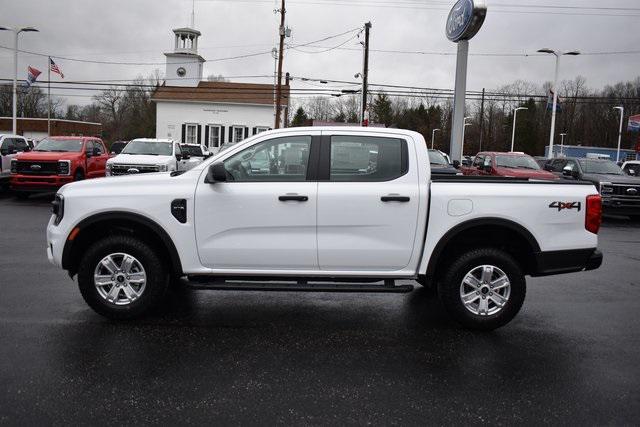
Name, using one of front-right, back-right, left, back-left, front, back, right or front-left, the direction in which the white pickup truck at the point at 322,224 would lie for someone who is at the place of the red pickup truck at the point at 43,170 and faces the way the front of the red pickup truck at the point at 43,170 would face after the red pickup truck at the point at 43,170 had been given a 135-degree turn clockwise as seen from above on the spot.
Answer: back

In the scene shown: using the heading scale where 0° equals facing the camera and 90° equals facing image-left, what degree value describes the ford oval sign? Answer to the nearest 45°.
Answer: approximately 45°

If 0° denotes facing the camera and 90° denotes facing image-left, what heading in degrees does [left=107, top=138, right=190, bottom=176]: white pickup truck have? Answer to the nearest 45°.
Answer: approximately 45°

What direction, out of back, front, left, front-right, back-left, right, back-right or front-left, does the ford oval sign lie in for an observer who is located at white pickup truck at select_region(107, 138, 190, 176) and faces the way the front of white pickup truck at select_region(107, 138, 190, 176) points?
back-left

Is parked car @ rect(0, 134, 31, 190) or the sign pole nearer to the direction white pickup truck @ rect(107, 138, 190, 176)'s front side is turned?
the parked car

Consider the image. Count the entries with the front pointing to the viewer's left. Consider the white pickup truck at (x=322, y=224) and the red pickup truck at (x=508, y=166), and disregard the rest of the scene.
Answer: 1

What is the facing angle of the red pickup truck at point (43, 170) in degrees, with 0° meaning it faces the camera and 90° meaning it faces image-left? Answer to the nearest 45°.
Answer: approximately 45°

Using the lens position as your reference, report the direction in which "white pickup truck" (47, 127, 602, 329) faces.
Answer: facing to the left of the viewer

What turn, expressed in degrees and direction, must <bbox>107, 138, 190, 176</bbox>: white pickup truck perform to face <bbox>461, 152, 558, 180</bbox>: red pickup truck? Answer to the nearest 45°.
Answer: approximately 135° to its left

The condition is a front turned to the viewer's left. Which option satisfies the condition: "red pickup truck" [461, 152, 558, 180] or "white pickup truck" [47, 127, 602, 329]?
the white pickup truck

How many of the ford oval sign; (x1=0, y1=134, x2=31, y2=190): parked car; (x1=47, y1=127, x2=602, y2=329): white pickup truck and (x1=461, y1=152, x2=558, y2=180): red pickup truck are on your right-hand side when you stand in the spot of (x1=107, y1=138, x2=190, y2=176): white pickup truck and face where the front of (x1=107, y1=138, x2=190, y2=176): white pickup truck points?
1

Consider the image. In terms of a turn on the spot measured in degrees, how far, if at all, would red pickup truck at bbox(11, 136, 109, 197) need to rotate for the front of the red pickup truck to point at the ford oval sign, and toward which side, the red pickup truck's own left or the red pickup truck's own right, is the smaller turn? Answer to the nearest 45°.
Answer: approximately 135° to the red pickup truck's own left

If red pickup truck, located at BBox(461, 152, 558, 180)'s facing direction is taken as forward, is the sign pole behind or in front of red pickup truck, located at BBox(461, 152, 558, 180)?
behind

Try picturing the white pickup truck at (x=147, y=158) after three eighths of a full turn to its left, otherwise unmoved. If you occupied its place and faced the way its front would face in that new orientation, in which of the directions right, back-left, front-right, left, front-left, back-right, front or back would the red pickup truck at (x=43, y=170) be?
back
